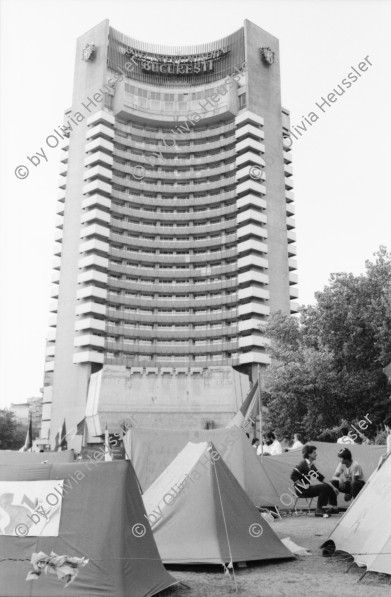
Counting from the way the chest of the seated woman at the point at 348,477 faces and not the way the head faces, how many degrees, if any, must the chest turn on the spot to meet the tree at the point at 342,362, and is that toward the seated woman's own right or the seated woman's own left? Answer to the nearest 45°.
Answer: approximately 135° to the seated woman's own right

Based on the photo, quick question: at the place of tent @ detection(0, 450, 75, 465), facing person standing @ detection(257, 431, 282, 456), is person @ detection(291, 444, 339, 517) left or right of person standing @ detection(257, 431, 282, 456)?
right

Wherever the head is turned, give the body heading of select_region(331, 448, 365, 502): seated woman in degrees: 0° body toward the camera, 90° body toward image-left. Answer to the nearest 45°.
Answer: approximately 45°

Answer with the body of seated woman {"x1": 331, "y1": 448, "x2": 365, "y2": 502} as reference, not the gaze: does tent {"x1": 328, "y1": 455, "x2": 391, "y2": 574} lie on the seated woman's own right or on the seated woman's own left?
on the seated woman's own left

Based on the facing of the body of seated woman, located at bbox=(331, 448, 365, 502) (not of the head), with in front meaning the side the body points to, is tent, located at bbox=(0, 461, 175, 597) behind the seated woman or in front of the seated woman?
in front

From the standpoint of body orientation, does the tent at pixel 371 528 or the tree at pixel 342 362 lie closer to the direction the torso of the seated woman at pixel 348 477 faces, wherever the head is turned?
the tent

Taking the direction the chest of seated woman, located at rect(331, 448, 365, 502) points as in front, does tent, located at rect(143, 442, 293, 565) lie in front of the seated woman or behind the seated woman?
in front

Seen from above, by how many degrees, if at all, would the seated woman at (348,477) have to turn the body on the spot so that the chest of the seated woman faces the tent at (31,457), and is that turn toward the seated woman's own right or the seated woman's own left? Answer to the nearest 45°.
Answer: approximately 45° to the seated woman's own right

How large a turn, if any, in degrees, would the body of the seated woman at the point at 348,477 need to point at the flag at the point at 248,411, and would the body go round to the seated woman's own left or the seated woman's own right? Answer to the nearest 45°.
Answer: approximately 90° to the seated woman's own right

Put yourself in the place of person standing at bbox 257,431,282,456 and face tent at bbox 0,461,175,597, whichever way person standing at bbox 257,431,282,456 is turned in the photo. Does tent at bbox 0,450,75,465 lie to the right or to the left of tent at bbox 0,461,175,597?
right
